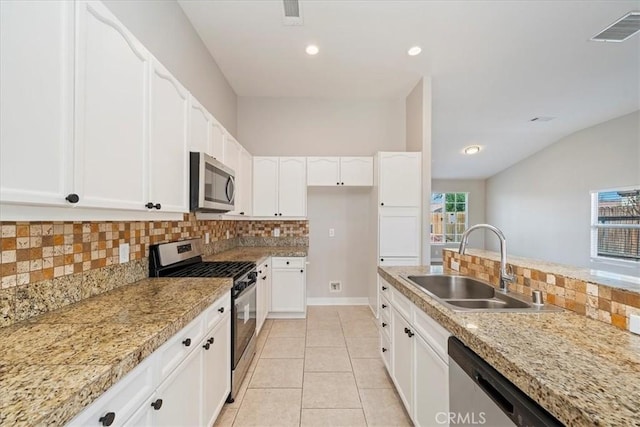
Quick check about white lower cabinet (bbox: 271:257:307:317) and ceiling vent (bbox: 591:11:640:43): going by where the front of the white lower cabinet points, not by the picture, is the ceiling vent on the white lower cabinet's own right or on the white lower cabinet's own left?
on the white lower cabinet's own left

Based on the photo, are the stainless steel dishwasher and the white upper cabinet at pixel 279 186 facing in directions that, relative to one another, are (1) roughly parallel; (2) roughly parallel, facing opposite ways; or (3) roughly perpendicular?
roughly perpendicular

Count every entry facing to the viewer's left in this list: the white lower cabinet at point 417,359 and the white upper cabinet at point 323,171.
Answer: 1

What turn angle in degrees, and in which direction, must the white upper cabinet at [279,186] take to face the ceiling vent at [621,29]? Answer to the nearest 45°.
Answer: approximately 45° to its left

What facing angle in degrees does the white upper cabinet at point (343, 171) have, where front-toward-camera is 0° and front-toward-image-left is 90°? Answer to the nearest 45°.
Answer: approximately 0°

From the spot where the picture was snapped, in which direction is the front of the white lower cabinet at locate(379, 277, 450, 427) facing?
facing to the left of the viewer

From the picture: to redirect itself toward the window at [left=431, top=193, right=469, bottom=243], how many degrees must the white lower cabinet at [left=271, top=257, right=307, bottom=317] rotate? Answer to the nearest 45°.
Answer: approximately 135° to its left
